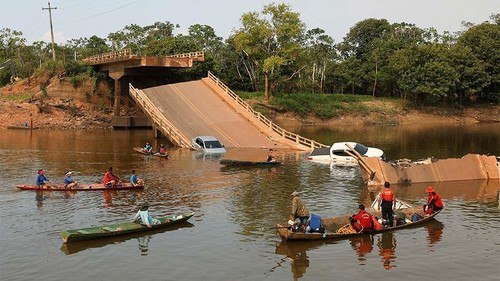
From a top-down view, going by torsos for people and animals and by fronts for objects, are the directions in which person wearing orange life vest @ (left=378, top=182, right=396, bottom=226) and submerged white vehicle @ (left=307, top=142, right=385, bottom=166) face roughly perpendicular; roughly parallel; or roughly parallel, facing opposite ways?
roughly perpendicular

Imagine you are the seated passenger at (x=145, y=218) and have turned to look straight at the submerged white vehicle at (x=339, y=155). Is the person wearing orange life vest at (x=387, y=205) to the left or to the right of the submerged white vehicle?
right

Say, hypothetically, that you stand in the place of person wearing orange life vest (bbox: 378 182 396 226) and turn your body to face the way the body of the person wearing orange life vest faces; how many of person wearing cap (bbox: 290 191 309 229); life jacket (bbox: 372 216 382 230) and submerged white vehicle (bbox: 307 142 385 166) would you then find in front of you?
1
